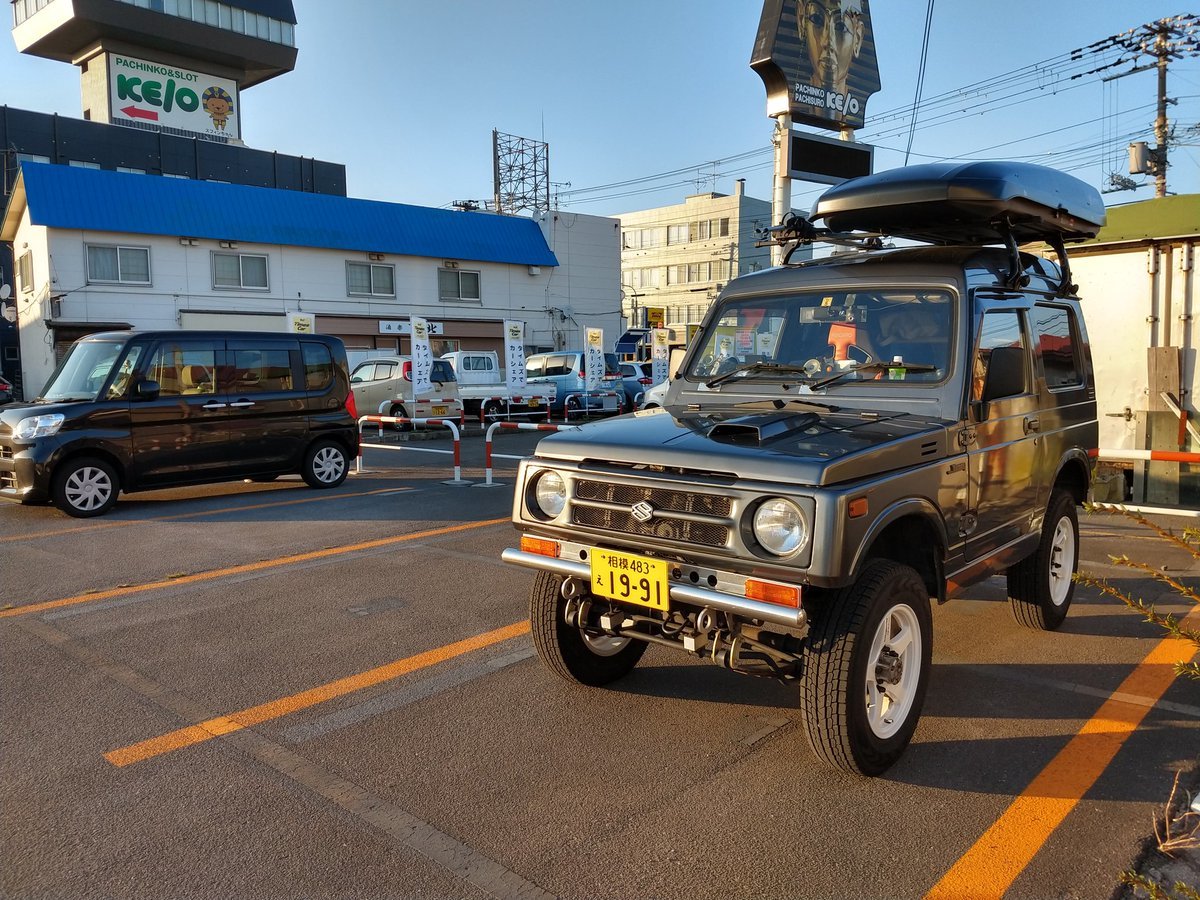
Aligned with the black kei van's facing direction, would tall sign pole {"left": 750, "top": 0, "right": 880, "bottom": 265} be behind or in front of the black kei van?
behind

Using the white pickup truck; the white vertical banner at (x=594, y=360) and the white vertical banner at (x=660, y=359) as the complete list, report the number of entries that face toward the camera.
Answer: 2

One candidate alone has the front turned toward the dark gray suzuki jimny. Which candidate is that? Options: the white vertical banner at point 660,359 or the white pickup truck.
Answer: the white vertical banner

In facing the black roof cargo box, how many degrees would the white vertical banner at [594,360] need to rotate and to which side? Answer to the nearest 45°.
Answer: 0° — it already faces it

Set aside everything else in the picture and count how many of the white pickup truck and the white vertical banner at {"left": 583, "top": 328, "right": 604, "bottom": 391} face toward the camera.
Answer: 1

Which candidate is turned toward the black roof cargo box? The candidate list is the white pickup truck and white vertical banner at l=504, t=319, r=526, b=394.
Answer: the white vertical banner

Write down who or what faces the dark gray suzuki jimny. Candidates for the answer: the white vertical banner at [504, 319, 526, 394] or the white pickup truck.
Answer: the white vertical banner

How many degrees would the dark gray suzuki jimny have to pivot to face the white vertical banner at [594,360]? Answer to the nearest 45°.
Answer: approximately 135° to its right

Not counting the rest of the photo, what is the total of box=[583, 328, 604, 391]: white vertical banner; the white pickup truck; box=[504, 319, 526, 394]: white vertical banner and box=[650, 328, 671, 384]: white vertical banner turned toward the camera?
3

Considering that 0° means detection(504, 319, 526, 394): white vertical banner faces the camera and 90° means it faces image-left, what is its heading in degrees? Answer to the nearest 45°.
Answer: approximately 0°

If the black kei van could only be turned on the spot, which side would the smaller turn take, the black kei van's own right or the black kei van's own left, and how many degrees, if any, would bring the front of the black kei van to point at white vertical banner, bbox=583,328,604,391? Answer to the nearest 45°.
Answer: approximately 180°

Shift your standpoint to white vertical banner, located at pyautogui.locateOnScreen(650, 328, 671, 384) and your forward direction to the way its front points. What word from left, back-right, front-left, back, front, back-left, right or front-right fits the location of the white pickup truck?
front-right
